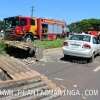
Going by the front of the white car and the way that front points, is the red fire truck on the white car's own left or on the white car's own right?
on the white car's own left

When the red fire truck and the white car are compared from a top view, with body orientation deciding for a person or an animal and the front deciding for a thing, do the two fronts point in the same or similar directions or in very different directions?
very different directions

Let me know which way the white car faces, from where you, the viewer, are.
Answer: facing away from the viewer and to the right of the viewer

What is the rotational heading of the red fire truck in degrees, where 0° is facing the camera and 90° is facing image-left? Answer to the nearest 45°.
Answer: approximately 45°

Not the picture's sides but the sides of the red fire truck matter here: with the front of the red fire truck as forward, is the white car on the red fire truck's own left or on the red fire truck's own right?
on the red fire truck's own left
